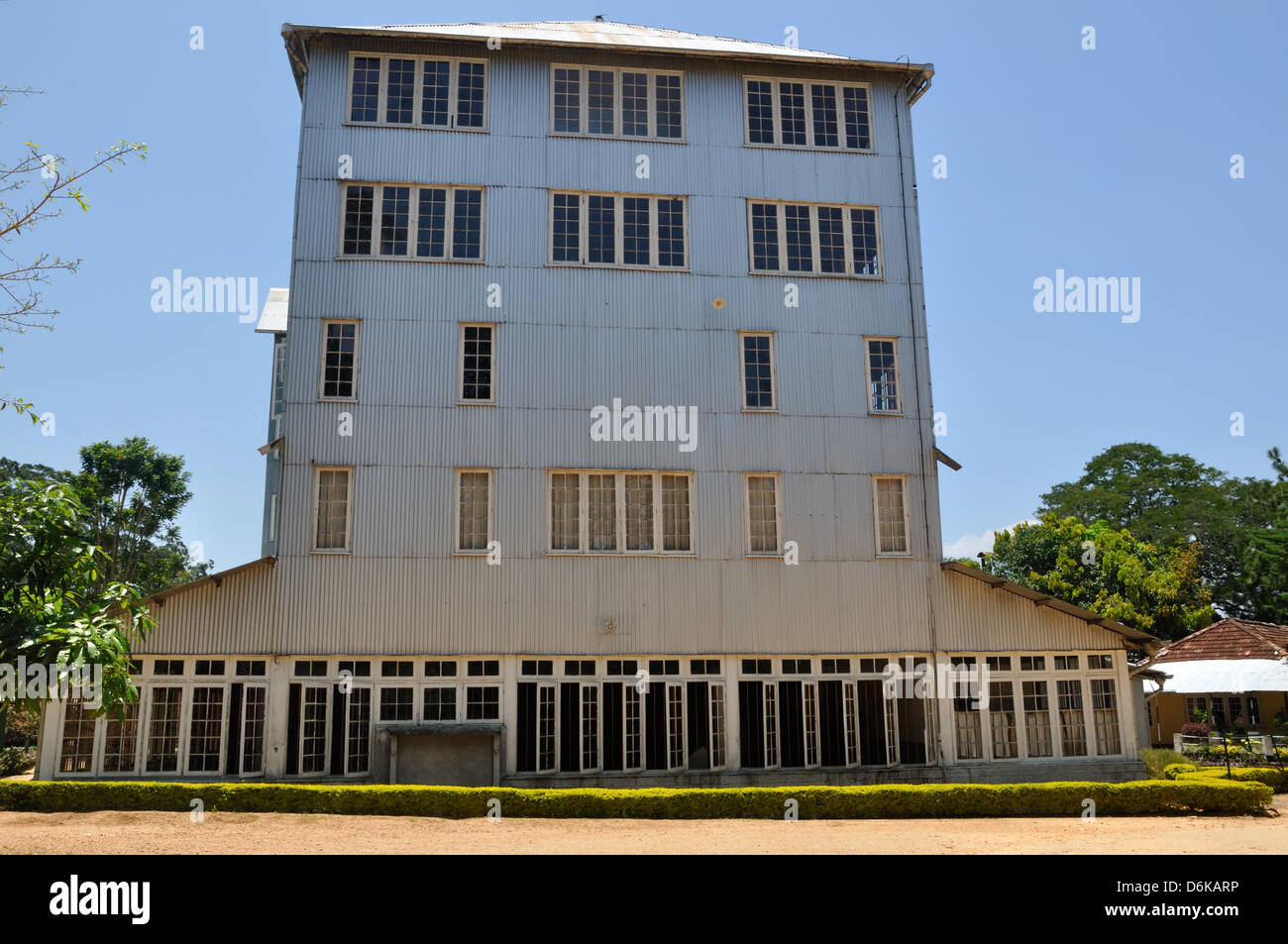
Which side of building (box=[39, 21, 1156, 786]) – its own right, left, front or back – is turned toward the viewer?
front

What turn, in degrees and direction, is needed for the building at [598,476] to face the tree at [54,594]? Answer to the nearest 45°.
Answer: approximately 45° to its right

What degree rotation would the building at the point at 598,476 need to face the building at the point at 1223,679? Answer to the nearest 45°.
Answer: approximately 135° to its left

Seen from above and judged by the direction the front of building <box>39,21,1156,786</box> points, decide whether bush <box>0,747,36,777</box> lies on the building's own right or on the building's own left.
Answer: on the building's own right
